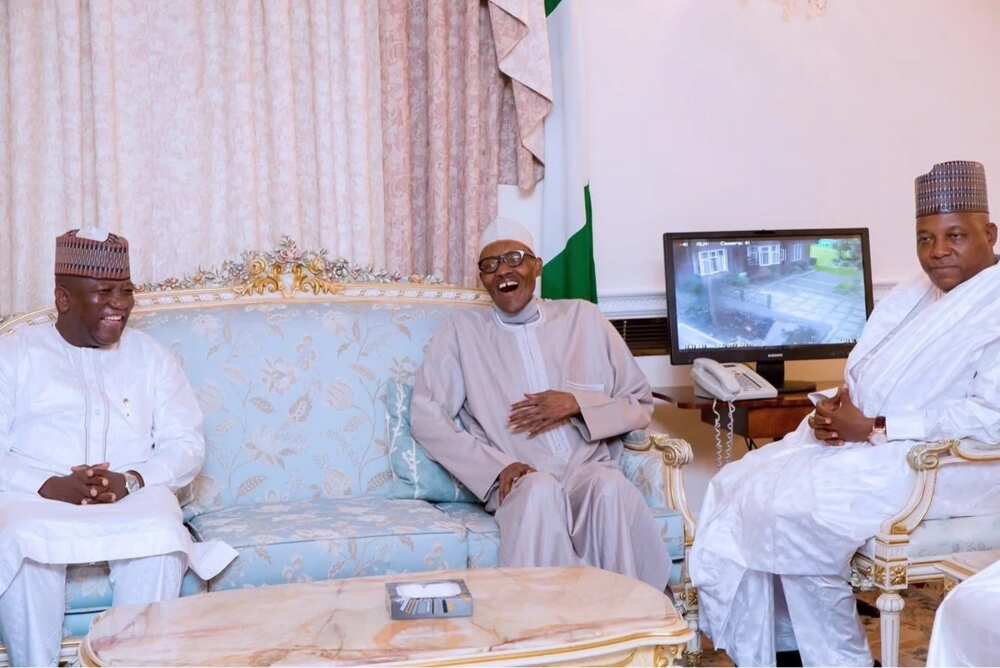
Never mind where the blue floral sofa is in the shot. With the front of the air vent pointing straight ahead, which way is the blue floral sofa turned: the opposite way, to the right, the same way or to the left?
the same way

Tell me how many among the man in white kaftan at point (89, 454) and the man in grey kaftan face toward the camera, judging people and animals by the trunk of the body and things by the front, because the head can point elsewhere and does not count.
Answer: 2

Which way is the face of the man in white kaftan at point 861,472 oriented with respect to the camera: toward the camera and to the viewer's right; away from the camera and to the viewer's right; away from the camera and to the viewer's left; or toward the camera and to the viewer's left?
toward the camera and to the viewer's left

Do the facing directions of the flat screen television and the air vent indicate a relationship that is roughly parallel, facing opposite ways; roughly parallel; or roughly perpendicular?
roughly parallel

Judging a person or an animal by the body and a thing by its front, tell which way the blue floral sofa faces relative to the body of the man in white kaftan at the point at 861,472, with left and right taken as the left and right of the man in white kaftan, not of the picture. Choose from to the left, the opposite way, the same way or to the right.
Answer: to the left

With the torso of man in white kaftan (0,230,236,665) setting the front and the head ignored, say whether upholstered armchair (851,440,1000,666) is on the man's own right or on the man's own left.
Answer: on the man's own left

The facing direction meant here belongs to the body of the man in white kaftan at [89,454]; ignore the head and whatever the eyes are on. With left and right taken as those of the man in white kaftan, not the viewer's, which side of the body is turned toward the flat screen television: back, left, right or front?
left

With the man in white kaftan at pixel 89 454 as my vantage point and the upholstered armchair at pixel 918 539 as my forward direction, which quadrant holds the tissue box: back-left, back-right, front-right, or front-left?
front-right

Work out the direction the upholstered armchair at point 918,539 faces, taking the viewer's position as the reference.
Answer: facing the viewer and to the left of the viewer

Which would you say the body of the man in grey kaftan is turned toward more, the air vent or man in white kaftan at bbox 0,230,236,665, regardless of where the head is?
the man in white kaftan

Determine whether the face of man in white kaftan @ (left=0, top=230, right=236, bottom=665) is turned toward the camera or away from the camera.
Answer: toward the camera

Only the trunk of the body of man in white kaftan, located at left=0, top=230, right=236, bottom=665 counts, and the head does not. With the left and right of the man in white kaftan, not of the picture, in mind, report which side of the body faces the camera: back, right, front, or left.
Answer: front

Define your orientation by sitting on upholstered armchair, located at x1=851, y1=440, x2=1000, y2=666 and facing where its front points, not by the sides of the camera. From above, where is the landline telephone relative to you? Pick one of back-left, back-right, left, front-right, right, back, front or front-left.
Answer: right

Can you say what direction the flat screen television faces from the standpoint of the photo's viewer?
facing the viewer

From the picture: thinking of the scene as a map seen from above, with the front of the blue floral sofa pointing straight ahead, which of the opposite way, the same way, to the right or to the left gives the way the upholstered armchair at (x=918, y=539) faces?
to the right

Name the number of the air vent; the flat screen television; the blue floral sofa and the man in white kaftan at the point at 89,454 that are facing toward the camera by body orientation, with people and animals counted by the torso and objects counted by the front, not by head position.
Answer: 4

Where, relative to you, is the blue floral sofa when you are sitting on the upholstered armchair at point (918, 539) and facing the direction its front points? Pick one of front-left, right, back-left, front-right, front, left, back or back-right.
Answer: front-right
